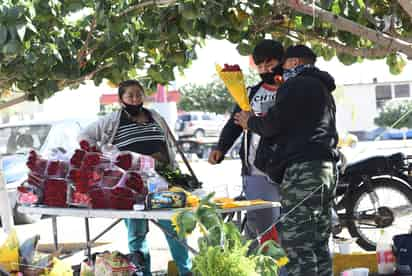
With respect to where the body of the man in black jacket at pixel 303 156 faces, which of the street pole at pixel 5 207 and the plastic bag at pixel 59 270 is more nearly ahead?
the street pole

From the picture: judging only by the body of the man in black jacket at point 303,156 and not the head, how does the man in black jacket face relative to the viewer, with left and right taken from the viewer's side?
facing away from the viewer and to the left of the viewer

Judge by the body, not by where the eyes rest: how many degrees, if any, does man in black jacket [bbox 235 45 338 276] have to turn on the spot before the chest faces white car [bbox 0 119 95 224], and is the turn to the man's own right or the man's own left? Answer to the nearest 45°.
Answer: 0° — they already face it

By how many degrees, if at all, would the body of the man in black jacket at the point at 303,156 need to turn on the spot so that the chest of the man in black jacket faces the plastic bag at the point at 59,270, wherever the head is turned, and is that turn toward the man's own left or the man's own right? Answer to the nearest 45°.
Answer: approximately 45° to the man's own left
